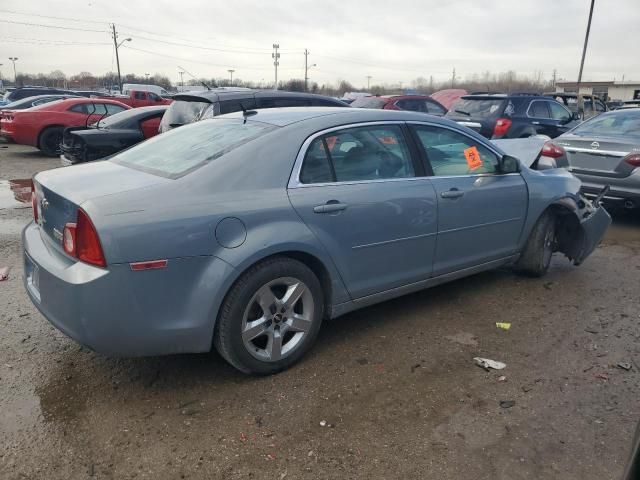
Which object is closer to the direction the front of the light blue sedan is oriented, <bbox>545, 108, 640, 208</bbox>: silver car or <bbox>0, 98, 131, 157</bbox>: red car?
the silver car

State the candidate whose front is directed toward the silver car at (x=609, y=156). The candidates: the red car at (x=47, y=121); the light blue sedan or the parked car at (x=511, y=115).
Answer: the light blue sedan

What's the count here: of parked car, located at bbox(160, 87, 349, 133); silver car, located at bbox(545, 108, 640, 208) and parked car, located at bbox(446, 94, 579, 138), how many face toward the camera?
0

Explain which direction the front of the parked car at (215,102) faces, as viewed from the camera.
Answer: facing away from the viewer and to the right of the viewer

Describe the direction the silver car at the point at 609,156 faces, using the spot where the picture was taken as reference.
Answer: facing away from the viewer and to the right of the viewer

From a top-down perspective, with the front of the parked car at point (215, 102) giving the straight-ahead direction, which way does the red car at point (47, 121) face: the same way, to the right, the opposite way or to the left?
the same way

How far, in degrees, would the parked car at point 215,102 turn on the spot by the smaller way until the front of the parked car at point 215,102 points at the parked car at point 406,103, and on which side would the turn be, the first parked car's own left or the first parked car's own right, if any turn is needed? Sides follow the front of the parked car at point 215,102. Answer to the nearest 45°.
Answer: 0° — it already faces it

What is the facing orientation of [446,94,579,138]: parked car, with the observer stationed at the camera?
facing away from the viewer and to the right of the viewer

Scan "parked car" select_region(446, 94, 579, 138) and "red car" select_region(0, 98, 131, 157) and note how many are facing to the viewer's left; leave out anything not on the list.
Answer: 0

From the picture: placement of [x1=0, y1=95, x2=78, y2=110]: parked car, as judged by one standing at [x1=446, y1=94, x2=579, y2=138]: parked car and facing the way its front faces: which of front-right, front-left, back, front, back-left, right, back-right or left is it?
back-left

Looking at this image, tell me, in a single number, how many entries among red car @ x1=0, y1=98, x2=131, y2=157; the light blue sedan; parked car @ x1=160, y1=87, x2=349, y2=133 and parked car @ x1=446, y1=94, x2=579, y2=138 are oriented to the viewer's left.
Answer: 0

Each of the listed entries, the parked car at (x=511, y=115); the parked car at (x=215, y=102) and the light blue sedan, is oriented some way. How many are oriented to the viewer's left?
0

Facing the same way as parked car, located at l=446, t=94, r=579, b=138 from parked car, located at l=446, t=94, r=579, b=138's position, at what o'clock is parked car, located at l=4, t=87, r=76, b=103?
parked car, located at l=4, t=87, r=76, b=103 is roughly at 8 o'clock from parked car, located at l=446, t=94, r=579, b=138.

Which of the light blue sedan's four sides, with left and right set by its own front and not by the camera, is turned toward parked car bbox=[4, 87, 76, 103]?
left

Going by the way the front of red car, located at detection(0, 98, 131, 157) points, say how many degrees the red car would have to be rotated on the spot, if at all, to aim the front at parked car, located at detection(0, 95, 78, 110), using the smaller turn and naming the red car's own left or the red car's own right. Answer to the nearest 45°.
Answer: approximately 45° to the red car's own left

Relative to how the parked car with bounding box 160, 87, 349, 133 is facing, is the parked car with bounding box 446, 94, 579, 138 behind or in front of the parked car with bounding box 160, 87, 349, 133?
in front

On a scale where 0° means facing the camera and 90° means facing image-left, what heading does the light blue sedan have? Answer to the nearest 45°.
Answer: approximately 225°

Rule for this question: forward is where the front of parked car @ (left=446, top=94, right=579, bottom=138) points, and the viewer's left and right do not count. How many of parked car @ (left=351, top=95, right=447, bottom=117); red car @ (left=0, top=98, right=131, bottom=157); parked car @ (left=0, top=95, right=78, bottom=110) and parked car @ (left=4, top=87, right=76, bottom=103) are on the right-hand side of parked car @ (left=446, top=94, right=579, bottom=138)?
0

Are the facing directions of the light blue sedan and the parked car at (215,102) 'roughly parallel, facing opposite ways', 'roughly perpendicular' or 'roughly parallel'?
roughly parallel
